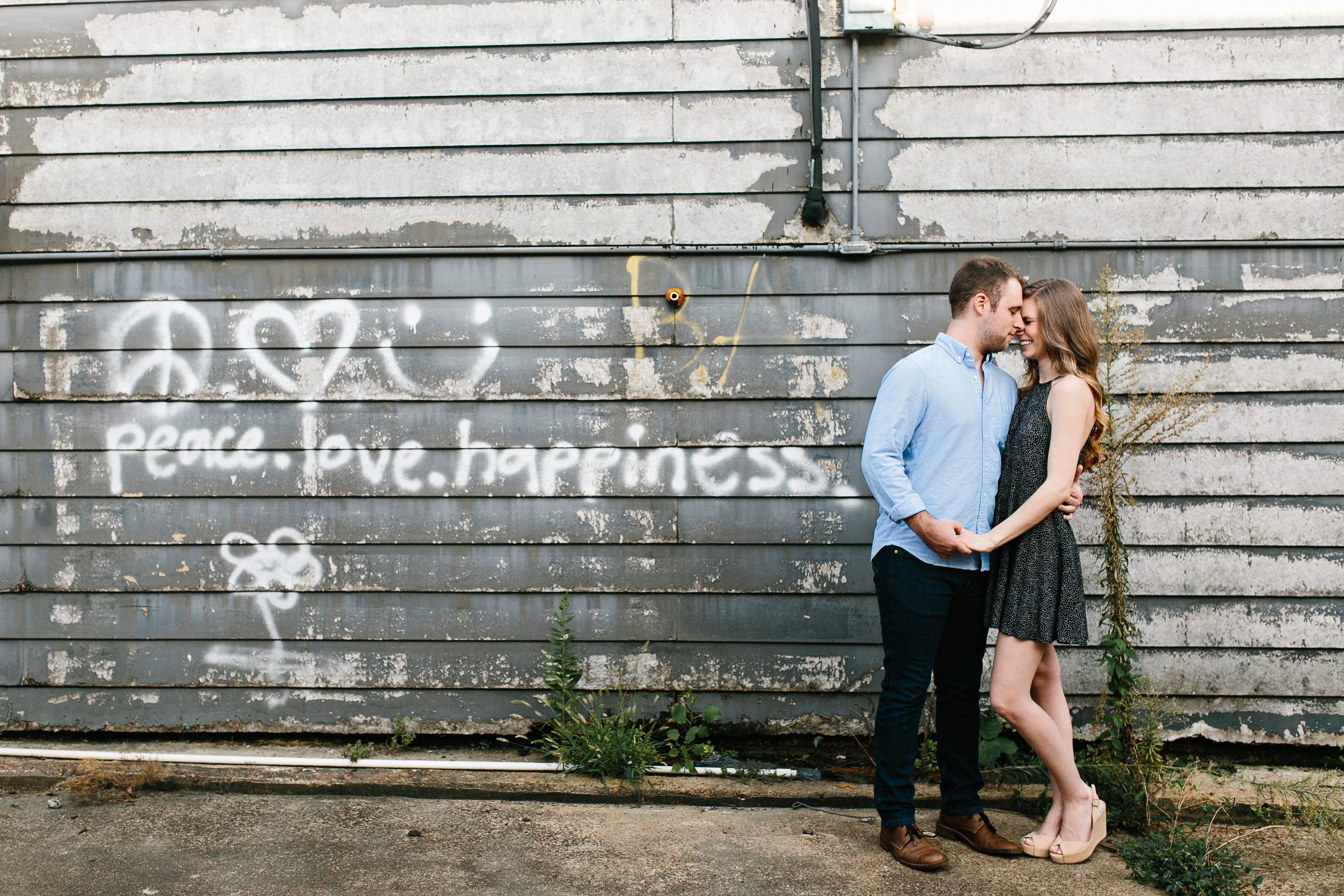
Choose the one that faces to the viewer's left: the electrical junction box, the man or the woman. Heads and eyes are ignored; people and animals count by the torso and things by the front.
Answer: the woman

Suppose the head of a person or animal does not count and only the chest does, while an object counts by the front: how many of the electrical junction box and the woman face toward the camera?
1

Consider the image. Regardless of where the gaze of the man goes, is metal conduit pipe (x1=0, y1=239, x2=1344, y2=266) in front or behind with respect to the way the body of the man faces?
behind

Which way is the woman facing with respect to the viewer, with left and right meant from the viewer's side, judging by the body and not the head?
facing to the left of the viewer
